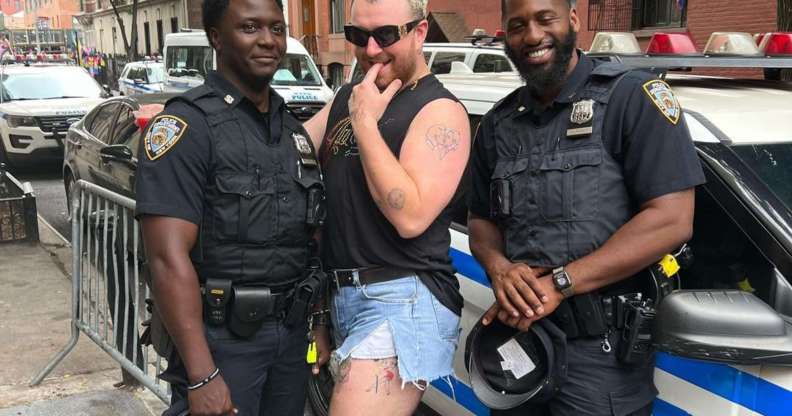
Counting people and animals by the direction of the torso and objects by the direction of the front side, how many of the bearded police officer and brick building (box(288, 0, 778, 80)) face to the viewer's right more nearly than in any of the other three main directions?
0

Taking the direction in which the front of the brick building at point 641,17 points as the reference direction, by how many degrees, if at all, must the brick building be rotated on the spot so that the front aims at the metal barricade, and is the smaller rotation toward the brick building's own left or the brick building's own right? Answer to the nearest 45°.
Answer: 0° — it already faces it

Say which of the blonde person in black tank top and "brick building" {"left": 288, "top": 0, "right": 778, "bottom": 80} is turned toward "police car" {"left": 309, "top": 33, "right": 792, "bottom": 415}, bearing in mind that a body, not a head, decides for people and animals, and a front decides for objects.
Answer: the brick building

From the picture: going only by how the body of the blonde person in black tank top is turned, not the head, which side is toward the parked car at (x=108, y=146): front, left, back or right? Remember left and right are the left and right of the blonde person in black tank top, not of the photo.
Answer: right

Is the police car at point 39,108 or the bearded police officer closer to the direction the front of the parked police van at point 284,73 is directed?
the bearded police officer

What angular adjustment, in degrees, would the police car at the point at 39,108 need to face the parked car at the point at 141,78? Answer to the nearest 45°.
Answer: approximately 135° to its left

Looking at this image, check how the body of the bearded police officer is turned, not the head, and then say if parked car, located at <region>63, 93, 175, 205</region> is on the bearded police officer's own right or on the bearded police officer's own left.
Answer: on the bearded police officer's own right
